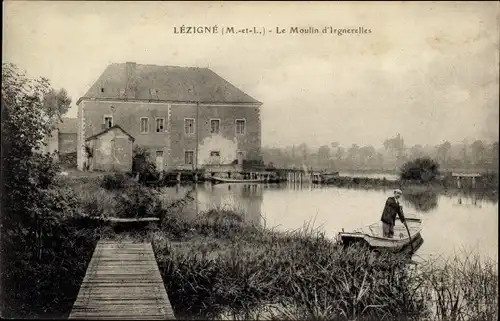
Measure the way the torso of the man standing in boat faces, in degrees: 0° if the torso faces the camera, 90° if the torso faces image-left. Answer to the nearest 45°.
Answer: approximately 315°

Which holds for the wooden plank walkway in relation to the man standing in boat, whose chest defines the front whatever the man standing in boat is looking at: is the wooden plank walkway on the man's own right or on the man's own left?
on the man's own right
